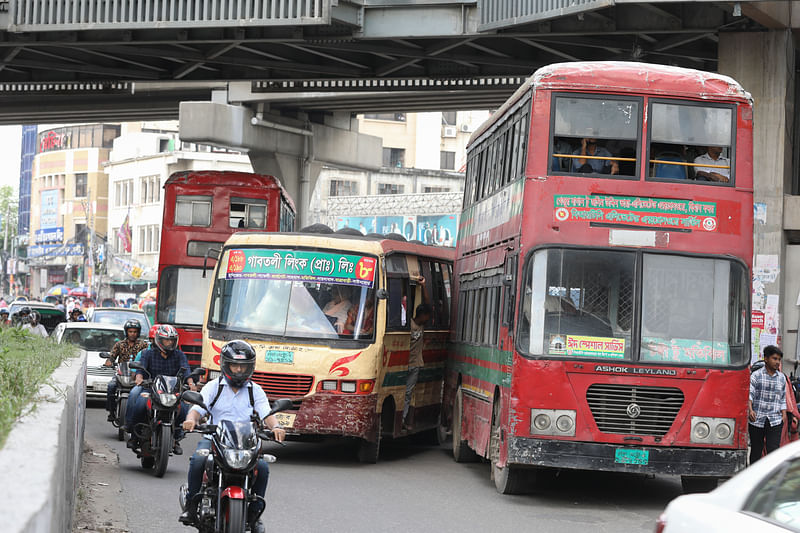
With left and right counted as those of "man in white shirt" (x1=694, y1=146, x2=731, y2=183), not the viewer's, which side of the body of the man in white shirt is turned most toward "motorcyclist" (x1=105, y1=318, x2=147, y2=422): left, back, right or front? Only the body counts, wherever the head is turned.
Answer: right

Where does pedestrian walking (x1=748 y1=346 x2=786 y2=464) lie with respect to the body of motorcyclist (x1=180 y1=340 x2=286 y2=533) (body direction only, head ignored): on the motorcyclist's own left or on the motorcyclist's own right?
on the motorcyclist's own left

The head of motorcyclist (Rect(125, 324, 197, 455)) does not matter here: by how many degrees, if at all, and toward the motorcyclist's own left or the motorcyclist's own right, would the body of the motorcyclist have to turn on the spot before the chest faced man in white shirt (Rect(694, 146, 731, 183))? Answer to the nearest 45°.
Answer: approximately 45° to the motorcyclist's own left

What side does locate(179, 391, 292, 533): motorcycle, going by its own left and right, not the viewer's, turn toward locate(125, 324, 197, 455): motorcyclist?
back

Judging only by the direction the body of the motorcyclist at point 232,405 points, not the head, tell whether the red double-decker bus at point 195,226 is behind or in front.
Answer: behind

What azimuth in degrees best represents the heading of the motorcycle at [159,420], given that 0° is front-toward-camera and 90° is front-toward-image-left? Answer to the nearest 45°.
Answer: approximately 0°

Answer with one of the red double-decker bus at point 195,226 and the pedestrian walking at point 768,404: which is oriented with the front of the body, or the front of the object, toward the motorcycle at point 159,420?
the red double-decker bus

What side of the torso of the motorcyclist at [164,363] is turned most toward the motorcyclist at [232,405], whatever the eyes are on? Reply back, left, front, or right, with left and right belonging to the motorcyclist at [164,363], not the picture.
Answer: front

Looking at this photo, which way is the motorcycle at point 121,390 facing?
toward the camera

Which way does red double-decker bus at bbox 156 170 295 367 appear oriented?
toward the camera

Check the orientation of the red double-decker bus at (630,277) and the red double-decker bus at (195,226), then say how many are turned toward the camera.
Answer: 2

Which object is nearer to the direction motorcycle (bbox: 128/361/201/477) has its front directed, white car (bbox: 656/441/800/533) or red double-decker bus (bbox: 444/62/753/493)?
the white car

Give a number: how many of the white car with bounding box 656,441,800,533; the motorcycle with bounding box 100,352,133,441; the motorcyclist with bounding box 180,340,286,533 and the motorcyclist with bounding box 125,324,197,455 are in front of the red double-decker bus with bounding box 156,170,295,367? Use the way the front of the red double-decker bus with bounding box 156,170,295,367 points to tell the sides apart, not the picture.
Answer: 4
